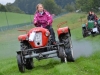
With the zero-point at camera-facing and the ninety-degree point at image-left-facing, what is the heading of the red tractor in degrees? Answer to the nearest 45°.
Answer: approximately 0°
